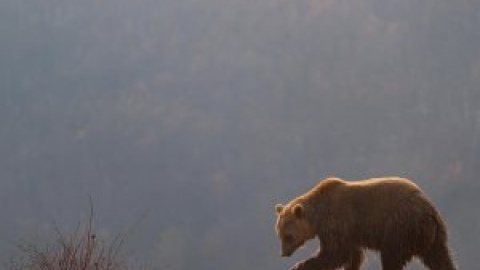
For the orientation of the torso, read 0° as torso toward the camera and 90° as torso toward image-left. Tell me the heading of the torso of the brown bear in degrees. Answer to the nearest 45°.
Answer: approximately 90°
